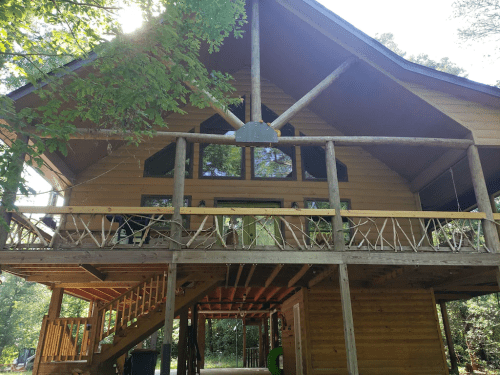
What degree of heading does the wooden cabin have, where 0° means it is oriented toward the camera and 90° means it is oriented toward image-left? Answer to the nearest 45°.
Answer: approximately 0°

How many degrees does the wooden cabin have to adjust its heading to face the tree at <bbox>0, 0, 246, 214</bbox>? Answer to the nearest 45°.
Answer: approximately 45° to its right

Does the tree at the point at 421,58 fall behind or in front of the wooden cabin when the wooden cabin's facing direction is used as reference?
behind
